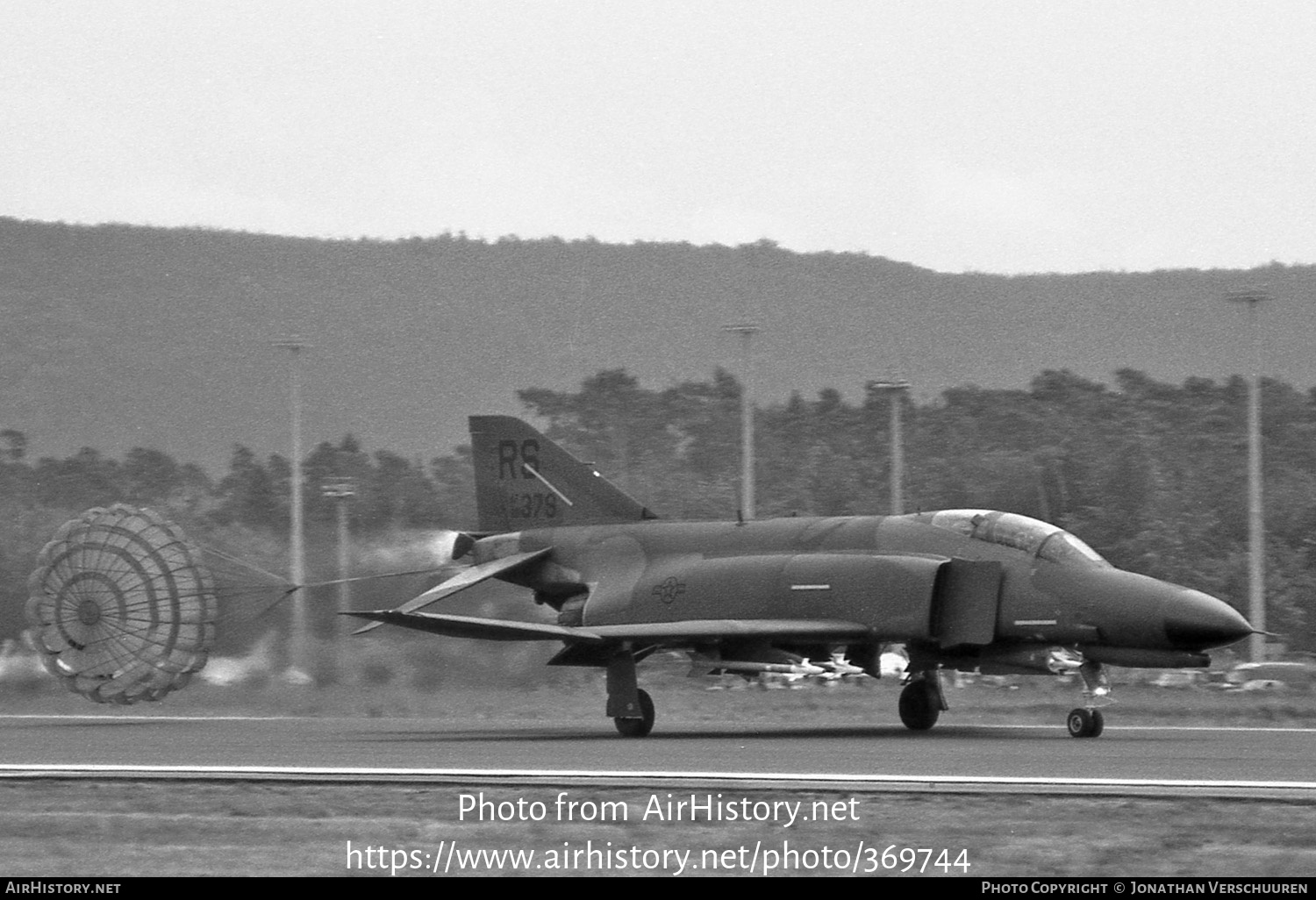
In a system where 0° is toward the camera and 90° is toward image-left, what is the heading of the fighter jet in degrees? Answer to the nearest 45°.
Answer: approximately 315°

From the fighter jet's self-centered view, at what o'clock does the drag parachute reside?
The drag parachute is roughly at 5 o'clock from the fighter jet.
